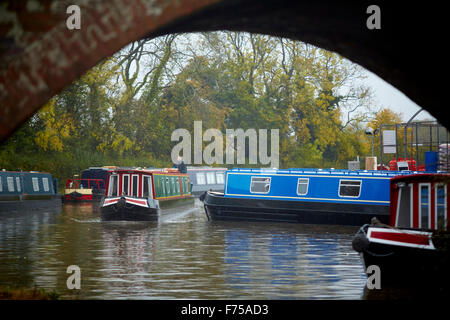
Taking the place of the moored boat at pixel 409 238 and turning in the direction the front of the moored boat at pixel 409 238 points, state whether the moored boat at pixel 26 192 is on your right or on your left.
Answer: on your right

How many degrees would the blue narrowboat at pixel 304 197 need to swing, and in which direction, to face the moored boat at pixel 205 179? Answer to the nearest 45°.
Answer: approximately 90° to its right

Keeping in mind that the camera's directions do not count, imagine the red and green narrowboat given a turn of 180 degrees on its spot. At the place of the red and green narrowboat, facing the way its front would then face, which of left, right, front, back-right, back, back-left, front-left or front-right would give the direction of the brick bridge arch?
back-right

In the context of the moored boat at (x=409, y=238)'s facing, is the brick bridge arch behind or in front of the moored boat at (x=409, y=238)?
in front

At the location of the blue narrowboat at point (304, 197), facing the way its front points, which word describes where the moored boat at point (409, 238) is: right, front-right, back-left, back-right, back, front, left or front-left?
left

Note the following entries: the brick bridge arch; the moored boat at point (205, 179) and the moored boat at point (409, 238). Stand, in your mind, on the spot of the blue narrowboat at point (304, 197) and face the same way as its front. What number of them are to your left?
2

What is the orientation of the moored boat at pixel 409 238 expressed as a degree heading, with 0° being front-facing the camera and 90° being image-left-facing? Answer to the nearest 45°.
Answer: approximately 45°

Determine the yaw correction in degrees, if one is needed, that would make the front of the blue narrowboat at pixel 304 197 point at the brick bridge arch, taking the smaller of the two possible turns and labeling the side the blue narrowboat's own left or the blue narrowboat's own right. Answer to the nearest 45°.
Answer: approximately 90° to the blue narrowboat's own left

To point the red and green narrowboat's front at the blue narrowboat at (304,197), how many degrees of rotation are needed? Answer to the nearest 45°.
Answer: approximately 90° to its left

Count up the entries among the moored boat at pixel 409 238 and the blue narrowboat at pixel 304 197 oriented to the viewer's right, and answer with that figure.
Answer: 0

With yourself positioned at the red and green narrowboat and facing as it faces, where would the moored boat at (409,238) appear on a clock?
The moored boat is roughly at 10 o'clock from the red and green narrowboat.

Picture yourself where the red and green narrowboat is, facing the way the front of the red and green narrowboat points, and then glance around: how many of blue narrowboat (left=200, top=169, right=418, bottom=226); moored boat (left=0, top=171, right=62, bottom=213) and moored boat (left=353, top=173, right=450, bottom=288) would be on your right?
1

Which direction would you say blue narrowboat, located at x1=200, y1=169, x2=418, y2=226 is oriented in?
to the viewer's left

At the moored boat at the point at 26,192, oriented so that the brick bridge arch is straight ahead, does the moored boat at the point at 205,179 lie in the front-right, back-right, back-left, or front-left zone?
back-left
